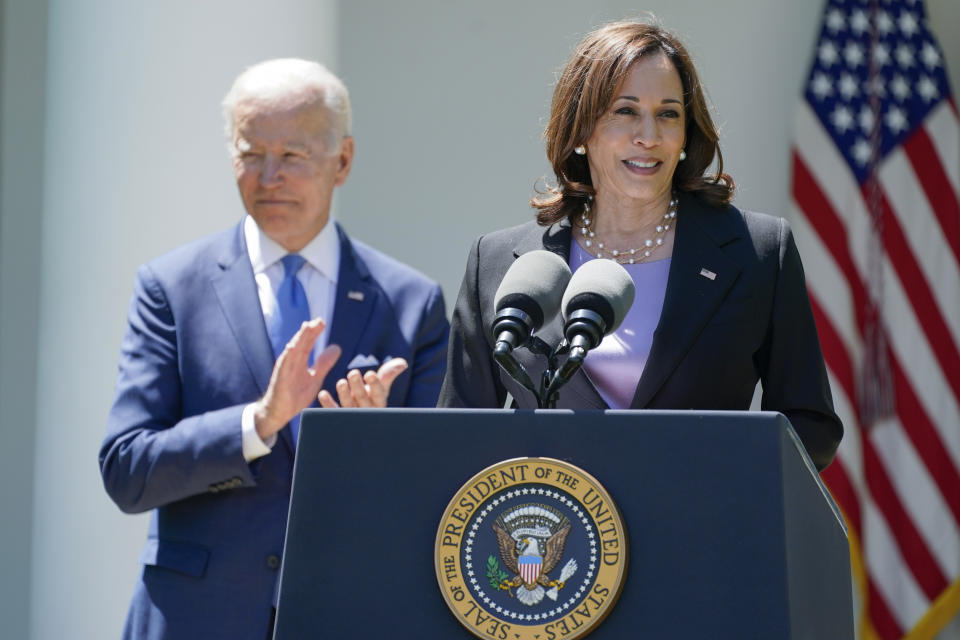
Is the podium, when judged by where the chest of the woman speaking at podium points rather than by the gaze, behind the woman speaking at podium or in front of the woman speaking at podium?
in front

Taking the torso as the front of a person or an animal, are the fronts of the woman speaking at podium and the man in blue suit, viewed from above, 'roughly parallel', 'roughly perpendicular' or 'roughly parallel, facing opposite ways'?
roughly parallel

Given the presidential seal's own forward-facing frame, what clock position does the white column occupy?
The white column is roughly at 5 o'clock from the presidential seal.

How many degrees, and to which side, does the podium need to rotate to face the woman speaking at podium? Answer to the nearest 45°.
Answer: approximately 180°

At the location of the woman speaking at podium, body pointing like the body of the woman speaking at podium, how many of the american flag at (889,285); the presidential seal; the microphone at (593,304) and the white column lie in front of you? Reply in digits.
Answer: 2

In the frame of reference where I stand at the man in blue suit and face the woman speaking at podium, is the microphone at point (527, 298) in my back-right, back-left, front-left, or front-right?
front-right

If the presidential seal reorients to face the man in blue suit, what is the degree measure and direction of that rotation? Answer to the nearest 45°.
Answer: approximately 135° to its right

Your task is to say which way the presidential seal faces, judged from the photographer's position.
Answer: facing the viewer

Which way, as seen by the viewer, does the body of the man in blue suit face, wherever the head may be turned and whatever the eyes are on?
toward the camera

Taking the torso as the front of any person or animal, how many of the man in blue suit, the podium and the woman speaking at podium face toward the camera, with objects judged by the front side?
3
